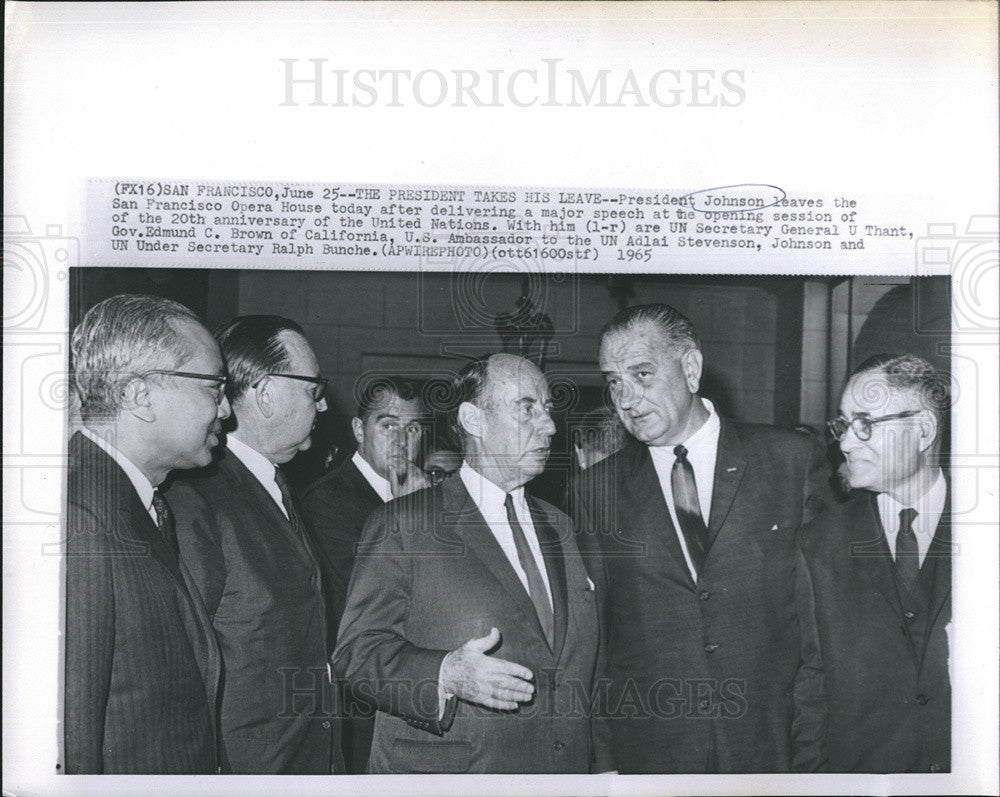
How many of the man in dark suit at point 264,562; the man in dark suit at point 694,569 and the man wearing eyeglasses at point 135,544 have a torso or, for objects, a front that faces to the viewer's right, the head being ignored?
2

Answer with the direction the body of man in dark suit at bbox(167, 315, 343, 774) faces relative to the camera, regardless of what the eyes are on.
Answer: to the viewer's right

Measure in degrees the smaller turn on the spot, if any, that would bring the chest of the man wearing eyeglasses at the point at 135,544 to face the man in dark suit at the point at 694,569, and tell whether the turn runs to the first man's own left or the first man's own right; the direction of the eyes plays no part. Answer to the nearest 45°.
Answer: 0° — they already face them

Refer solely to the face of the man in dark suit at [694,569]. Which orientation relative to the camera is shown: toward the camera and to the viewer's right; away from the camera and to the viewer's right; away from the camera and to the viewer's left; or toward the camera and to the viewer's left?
toward the camera and to the viewer's left

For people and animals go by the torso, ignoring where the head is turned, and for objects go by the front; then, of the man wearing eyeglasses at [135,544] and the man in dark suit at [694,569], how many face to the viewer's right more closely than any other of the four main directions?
1

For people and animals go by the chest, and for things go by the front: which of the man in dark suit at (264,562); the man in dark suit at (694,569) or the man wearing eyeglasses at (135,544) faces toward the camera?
the man in dark suit at (694,569)

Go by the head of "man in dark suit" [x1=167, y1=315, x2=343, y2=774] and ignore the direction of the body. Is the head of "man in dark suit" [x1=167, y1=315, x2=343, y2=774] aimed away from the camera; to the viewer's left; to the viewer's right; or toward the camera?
to the viewer's right

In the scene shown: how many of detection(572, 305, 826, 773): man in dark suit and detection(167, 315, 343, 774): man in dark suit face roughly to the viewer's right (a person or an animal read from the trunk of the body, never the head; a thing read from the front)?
1

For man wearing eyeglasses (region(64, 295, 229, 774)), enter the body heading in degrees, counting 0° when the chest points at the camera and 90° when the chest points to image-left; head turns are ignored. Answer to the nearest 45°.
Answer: approximately 270°

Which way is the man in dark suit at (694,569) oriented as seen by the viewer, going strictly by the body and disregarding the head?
toward the camera

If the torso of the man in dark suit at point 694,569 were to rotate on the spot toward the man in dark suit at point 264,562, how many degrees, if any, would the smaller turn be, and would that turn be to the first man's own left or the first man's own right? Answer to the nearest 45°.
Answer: approximately 90° to the first man's own right

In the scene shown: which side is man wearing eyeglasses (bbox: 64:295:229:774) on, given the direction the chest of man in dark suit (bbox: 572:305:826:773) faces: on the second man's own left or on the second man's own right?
on the second man's own right
